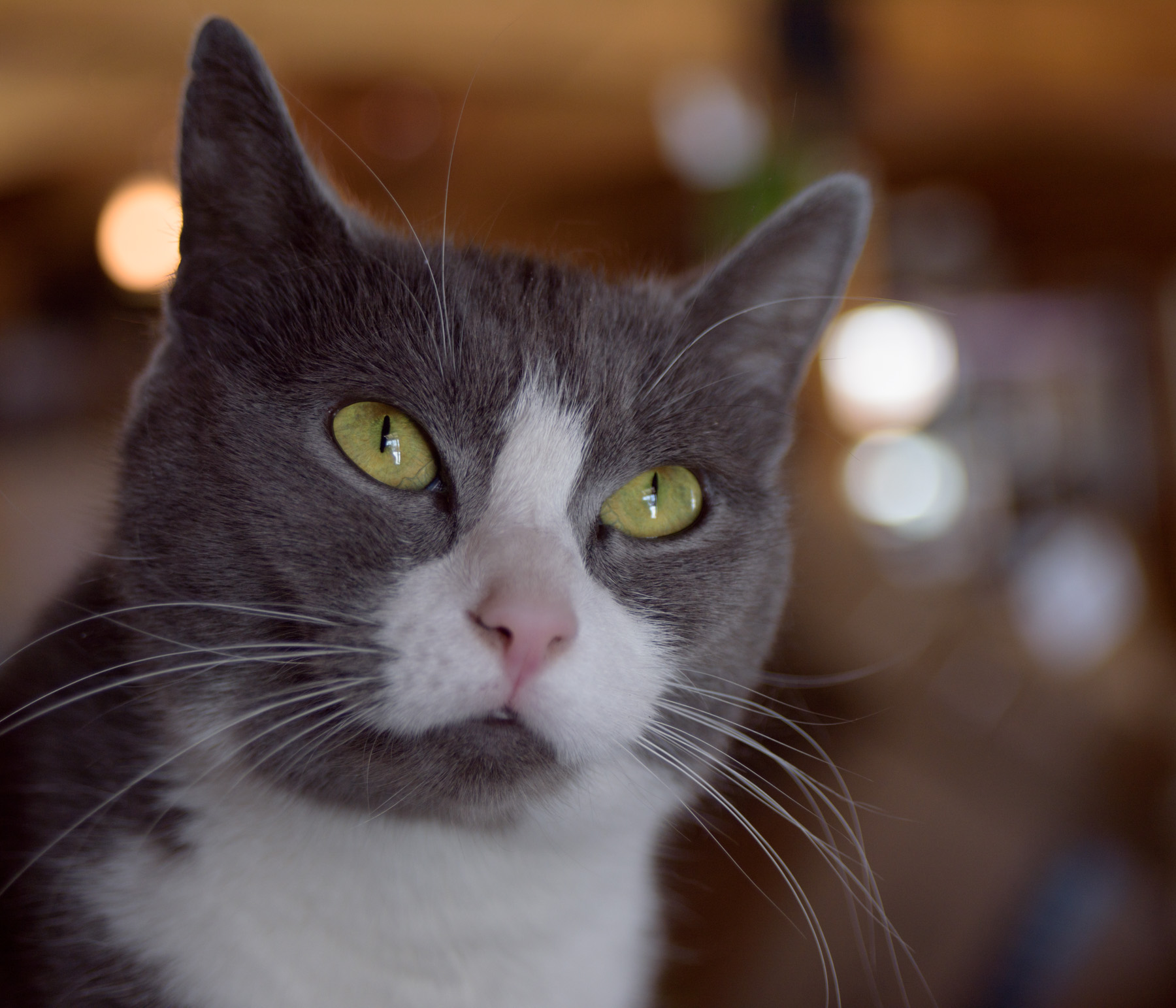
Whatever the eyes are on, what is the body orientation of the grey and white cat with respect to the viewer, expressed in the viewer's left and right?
facing the viewer and to the right of the viewer
